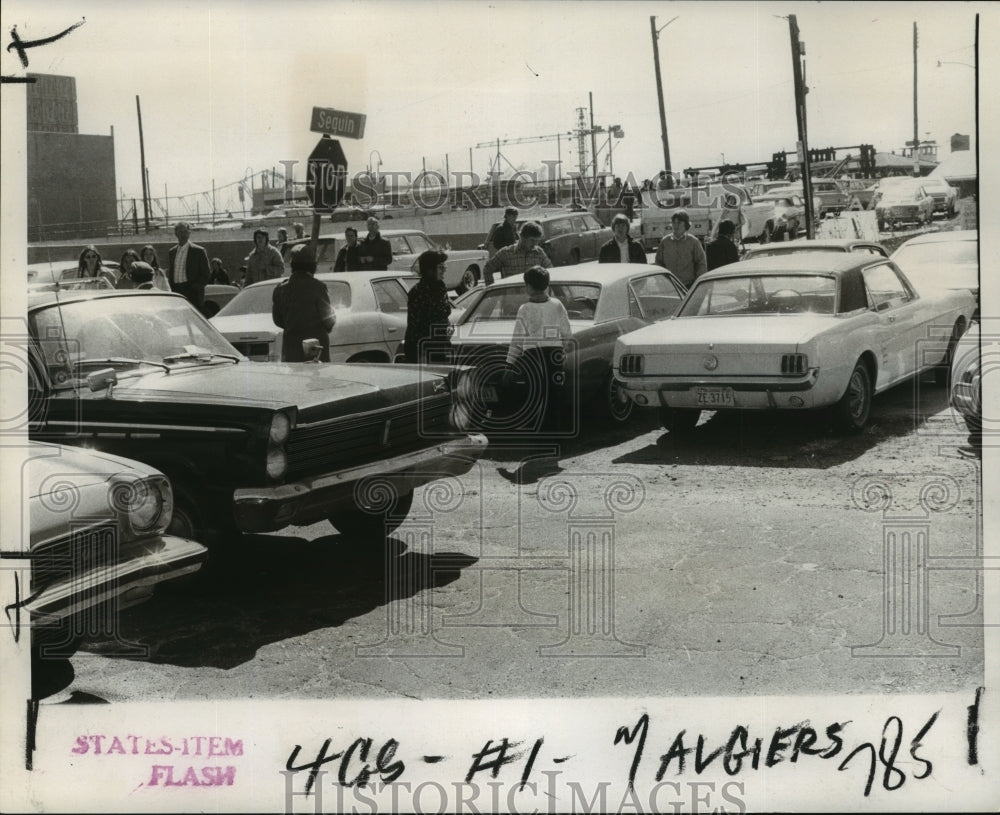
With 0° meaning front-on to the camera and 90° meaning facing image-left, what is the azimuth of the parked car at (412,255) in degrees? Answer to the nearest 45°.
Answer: approximately 315°

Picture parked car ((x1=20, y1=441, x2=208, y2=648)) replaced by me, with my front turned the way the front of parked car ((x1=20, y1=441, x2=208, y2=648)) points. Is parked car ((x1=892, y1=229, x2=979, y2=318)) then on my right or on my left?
on my left

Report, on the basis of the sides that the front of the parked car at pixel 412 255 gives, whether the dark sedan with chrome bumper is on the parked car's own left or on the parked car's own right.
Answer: on the parked car's own right

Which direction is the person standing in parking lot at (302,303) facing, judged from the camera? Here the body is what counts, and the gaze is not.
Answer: away from the camera

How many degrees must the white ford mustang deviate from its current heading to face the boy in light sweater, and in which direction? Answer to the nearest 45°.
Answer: approximately 135° to its left

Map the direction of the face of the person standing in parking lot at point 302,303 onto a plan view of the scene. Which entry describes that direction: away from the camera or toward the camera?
away from the camera

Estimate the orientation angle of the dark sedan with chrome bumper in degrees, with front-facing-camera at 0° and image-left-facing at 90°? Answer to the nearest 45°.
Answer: approximately 315°

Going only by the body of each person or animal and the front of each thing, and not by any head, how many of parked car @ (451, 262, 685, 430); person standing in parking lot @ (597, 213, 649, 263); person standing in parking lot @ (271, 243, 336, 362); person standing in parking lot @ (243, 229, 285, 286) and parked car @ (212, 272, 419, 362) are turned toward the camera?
2

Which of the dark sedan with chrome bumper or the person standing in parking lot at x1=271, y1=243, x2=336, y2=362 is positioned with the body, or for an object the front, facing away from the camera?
the person standing in parking lot

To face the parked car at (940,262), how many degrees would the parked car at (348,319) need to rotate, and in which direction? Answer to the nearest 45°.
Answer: approximately 45° to its right
